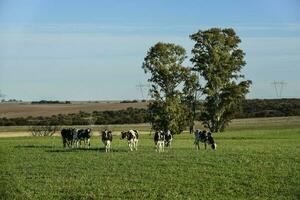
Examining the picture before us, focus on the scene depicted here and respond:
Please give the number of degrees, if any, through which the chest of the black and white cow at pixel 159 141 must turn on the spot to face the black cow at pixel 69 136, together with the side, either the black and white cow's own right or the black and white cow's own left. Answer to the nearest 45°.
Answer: approximately 135° to the black and white cow's own right

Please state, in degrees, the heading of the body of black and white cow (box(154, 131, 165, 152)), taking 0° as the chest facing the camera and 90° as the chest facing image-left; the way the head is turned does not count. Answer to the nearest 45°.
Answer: approximately 0°
